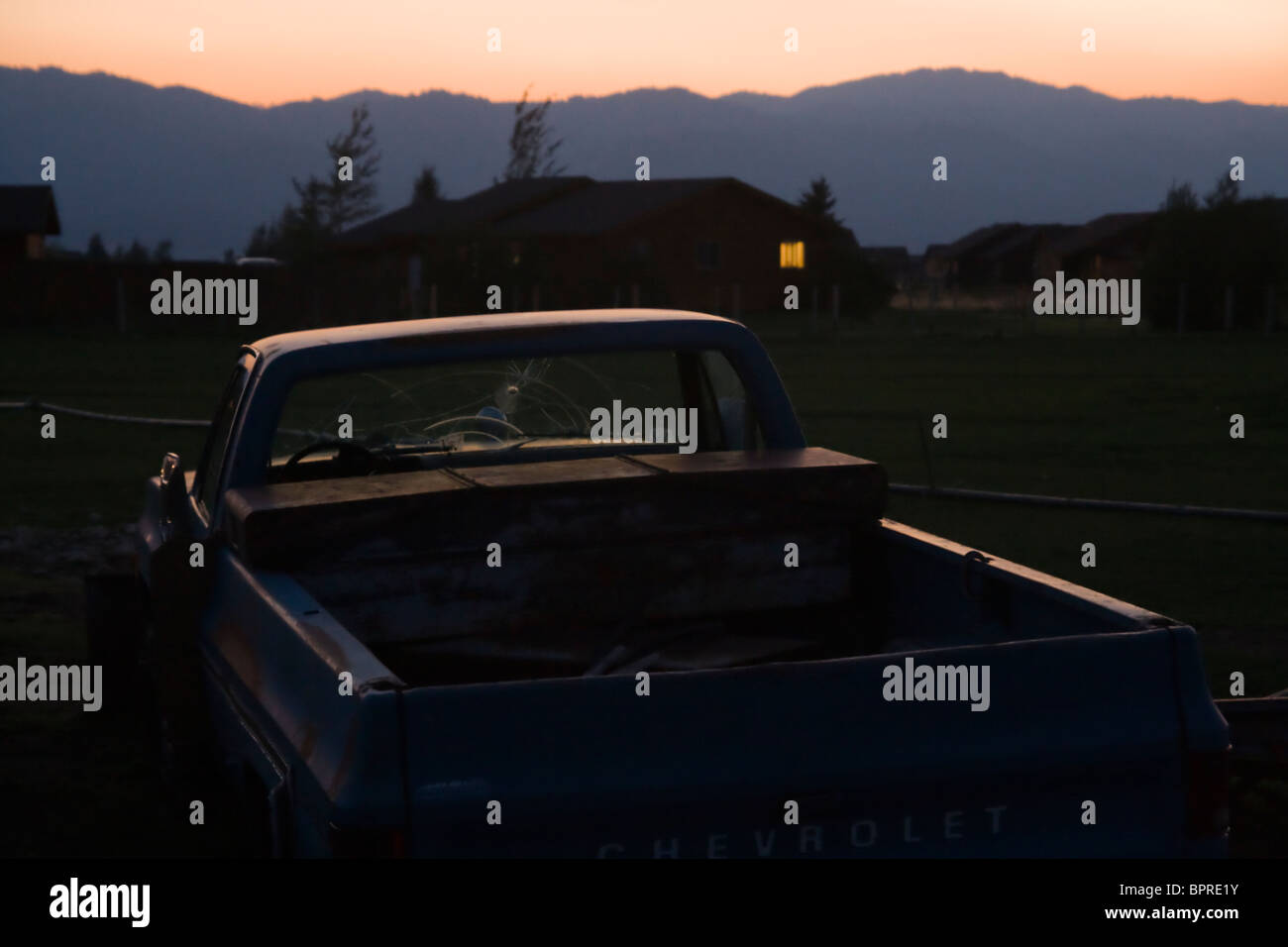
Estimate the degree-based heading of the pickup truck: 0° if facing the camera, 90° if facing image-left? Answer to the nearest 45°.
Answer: approximately 135°
